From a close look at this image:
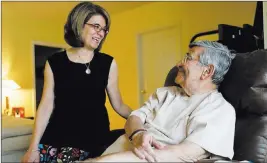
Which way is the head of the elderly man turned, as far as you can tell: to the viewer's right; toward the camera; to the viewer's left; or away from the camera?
to the viewer's left

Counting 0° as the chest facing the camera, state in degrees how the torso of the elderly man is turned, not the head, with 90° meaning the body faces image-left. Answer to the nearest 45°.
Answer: approximately 45°

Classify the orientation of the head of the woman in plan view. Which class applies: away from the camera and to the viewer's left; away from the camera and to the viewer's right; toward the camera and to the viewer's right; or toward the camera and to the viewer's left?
toward the camera and to the viewer's right

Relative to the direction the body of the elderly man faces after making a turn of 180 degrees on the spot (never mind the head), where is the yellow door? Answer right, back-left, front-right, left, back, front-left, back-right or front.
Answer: front-left
